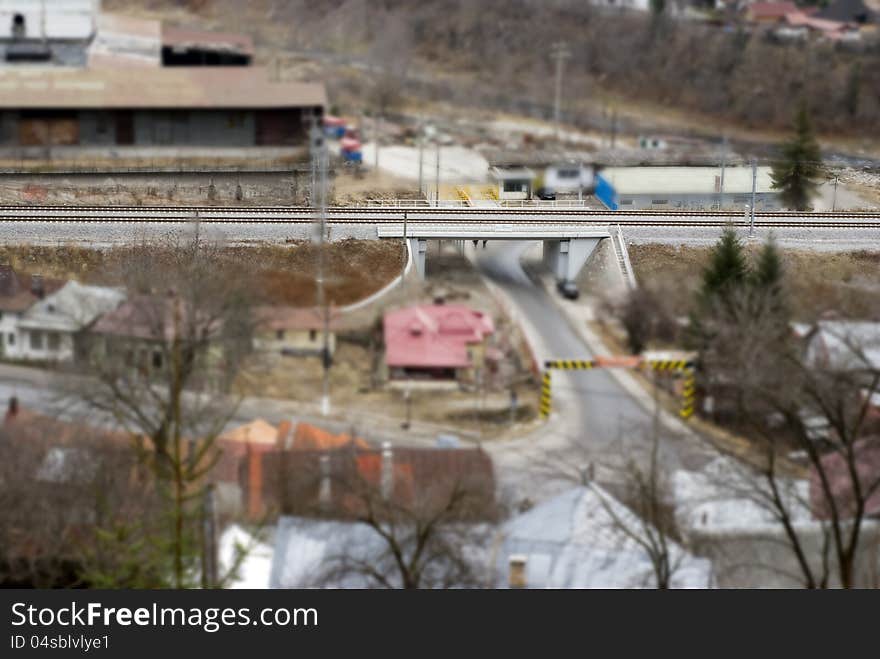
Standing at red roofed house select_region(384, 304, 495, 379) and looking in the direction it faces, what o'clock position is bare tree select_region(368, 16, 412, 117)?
The bare tree is roughly at 6 o'clock from the red roofed house.

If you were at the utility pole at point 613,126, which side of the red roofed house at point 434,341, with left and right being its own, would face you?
back

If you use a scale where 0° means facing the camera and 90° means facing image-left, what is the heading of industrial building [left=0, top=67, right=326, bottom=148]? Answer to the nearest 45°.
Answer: approximately 0°

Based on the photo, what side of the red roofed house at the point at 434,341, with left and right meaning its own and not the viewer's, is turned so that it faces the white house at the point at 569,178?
back

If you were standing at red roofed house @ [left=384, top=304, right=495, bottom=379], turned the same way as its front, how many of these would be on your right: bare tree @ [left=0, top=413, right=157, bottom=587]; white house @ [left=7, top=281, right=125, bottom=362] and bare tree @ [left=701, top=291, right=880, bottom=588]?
2

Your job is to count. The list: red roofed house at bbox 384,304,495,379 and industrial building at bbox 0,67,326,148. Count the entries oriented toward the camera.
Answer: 2

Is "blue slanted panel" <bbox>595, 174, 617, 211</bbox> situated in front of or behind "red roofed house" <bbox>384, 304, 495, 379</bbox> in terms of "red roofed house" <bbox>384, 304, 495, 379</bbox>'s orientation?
behind

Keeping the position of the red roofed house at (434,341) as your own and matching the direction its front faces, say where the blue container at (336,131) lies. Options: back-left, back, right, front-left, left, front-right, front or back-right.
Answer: back

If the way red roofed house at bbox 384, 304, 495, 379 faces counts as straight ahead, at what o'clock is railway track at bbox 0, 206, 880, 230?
The railway track is roughly at 6 o'clock from the red roofed house.

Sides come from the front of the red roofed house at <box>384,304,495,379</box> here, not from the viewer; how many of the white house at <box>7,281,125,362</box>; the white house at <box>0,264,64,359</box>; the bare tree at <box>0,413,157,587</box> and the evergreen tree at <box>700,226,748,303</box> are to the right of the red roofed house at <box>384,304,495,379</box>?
3

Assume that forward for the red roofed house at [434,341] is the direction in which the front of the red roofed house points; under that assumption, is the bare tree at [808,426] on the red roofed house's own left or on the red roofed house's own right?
on the red roofed house's own left
